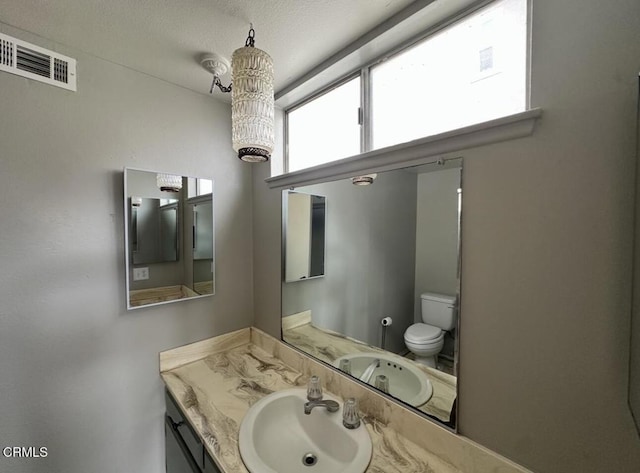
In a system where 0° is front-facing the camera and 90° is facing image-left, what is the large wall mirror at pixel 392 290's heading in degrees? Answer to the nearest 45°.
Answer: approximately 45°

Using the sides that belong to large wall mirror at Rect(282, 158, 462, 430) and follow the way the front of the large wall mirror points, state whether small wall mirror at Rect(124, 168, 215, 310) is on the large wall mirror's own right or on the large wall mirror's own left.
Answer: on the large wall mirror's own right

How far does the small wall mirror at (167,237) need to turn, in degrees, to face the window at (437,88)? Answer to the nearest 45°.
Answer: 0° — it already faces it

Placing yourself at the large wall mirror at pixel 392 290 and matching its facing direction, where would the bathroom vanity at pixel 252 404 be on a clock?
The bathroom vanity is roughly at 1 o'clock from the large wall mirror.

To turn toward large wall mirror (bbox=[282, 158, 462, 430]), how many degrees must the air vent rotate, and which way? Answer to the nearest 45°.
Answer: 0° — it already faces it

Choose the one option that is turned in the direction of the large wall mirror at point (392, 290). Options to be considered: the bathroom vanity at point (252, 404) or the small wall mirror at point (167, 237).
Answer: the small wall mirror

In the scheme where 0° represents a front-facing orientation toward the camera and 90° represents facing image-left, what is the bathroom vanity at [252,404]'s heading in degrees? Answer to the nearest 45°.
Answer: approximately 45°

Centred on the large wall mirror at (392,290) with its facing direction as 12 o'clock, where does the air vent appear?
The air vent is roughly at 1 o'clock from the large wall mirror.

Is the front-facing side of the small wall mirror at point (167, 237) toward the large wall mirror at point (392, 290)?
yes

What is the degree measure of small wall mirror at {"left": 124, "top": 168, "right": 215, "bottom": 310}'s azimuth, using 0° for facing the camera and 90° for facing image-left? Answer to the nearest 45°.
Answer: approximately 315°
